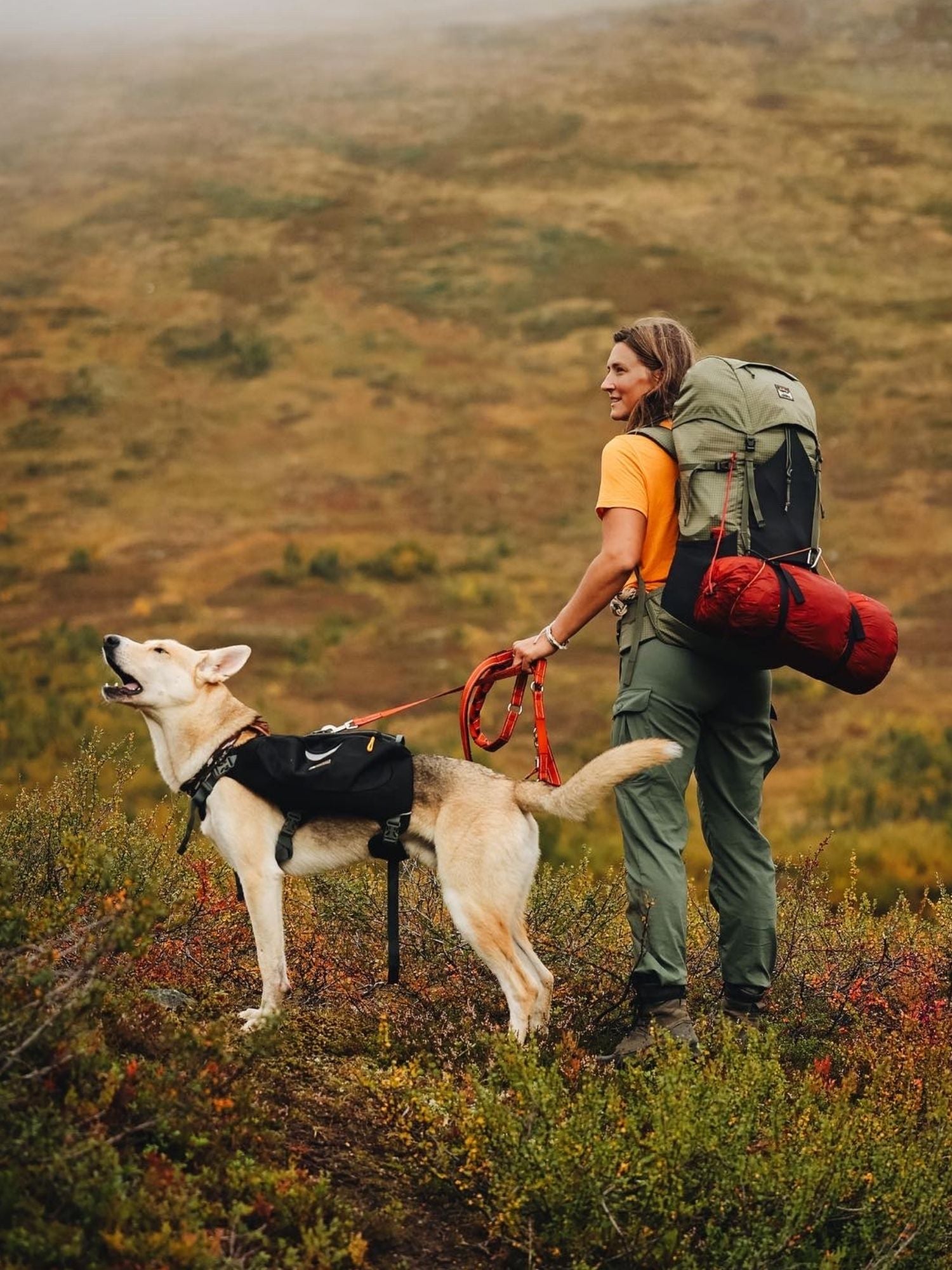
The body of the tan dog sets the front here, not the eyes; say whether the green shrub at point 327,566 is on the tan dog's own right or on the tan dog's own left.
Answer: on the tan dog's own right

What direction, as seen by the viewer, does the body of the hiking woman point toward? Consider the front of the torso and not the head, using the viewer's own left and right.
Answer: facing away from the viewer and to the left of the viewer

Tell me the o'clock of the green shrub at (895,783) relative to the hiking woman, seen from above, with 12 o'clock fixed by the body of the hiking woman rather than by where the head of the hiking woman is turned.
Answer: The green shrub is roughly at 2 o'clock from the hiking woman.

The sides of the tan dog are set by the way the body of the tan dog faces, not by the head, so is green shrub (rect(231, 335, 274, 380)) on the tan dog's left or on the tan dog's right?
on the tan dog's right

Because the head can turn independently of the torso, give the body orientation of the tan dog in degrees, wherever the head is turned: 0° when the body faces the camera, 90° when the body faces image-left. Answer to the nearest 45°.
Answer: approximately 90°

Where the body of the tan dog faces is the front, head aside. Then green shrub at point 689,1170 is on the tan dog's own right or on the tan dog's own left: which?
on the tan dog's own left

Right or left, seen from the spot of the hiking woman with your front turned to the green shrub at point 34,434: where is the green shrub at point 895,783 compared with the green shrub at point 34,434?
right
